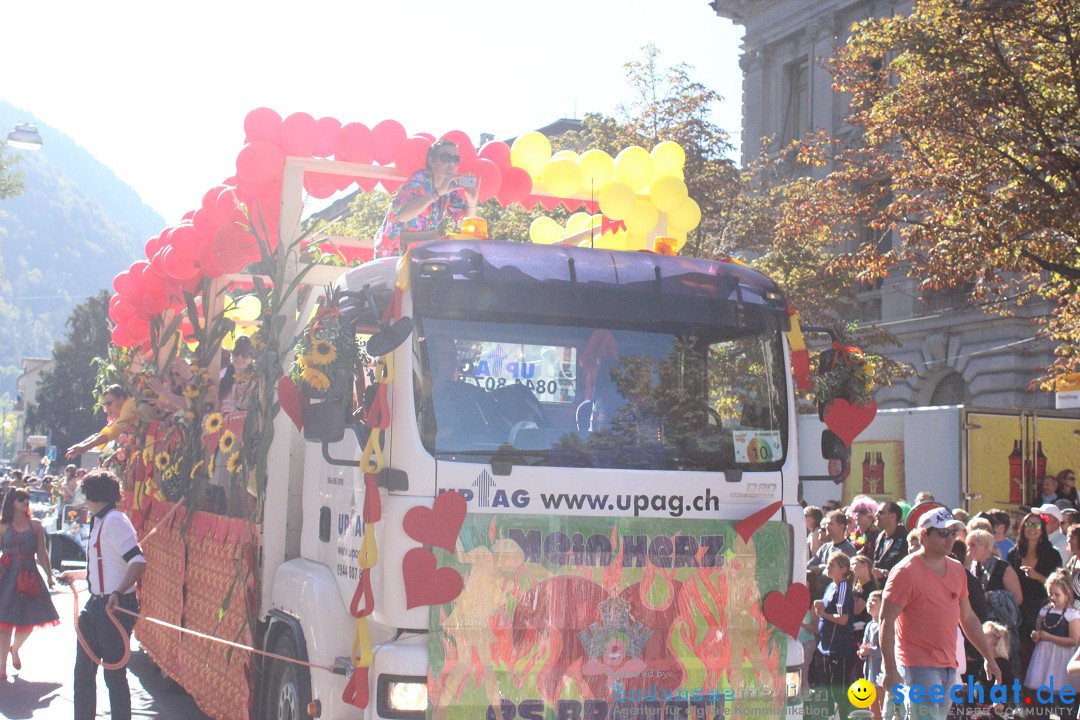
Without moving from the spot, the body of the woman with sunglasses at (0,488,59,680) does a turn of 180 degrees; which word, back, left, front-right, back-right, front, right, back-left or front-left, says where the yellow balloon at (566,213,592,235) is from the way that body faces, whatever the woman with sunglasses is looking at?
back-right

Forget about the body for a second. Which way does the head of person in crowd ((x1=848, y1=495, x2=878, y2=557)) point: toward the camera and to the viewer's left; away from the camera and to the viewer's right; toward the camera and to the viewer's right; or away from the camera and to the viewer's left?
toward the camera and to the viewer's left

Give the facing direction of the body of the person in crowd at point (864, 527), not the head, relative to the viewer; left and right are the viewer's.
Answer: facing the viewer and to the left of the viewer

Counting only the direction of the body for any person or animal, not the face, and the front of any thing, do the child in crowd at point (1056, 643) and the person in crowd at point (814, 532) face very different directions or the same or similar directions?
same or similar directions

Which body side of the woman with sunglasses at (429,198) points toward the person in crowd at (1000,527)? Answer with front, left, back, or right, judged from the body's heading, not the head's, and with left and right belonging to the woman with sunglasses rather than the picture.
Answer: left

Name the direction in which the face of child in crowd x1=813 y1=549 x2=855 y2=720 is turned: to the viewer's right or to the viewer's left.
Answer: to the viewer's left

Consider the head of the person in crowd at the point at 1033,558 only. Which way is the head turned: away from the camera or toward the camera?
toward the camera
